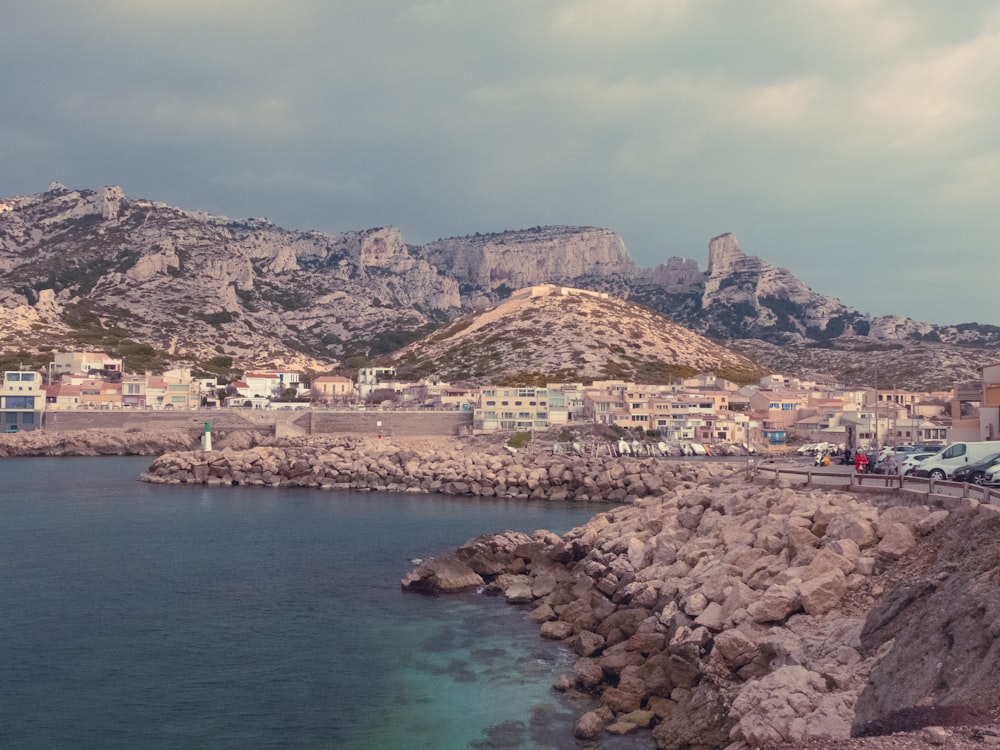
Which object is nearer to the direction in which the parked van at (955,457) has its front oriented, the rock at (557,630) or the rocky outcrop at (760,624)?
the rock

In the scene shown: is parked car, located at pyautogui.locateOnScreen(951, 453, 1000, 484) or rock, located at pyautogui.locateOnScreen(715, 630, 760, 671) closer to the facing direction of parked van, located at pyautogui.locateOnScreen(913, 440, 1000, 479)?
the rock

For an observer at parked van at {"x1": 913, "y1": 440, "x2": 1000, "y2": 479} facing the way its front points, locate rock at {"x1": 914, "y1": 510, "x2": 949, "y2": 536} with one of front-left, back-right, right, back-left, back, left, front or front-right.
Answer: left

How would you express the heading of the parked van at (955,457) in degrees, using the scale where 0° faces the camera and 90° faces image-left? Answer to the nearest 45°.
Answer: approximately 90°

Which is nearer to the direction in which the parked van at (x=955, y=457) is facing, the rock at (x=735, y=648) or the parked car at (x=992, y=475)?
the rock

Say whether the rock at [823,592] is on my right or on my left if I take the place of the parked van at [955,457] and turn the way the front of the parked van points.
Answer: on my left

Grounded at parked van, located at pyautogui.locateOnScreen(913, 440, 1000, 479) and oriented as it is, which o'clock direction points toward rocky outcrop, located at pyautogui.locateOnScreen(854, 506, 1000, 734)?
The rocky outcrop is roughly at 9 o'clock from the parked van.

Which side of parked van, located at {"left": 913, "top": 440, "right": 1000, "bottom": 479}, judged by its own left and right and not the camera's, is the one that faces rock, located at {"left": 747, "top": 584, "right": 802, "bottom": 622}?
left

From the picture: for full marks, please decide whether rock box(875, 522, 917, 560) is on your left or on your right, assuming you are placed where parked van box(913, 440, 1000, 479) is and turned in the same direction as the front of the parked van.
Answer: on your left

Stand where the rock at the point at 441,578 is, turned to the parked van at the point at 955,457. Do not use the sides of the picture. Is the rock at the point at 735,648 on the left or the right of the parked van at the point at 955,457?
right
